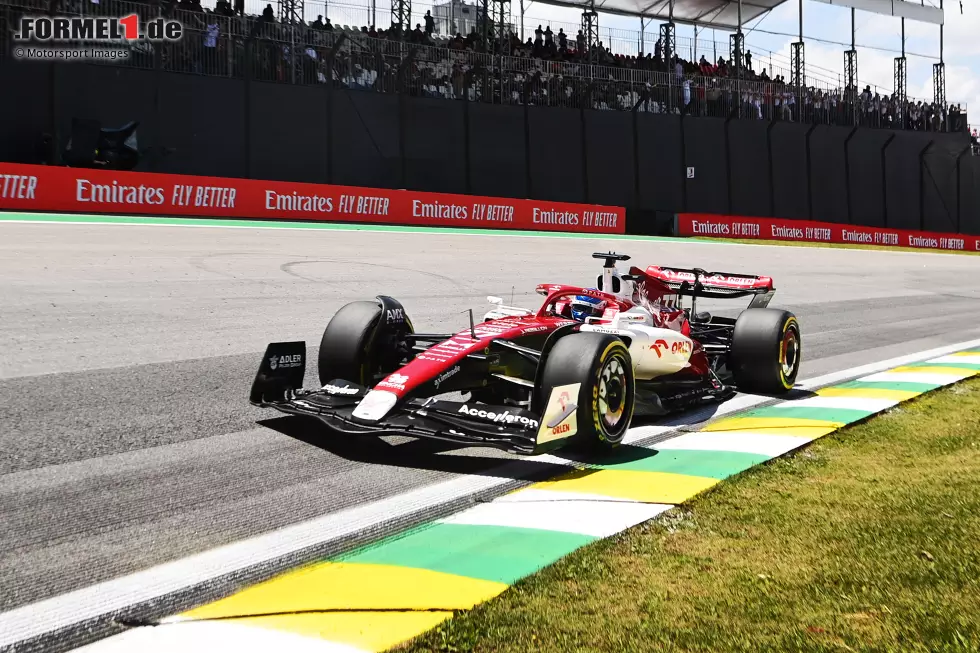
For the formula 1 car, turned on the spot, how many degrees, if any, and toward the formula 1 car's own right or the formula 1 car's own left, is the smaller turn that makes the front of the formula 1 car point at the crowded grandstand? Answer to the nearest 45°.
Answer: approximately 135° to the formula 1 car's own right

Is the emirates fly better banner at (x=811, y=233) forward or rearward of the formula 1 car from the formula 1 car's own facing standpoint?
rearward

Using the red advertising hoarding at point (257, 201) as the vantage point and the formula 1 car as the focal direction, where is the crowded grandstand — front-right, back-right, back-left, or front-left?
back-left

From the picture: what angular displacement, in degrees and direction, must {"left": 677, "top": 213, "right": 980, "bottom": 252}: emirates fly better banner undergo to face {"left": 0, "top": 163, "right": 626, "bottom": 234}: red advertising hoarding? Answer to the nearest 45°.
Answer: approximately 90° to its right

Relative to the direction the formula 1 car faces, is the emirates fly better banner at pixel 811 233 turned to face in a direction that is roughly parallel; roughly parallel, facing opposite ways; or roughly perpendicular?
roughly perpendicular

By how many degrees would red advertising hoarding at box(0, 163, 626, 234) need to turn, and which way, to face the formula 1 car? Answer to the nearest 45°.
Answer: approximately 45° to its right

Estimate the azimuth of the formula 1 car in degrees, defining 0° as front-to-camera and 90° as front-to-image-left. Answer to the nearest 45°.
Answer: approximately 45°

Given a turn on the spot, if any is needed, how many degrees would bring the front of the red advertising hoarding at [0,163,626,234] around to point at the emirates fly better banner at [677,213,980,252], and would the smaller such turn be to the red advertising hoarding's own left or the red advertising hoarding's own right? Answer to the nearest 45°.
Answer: approximately 90° to the red advertising hoarding's own left

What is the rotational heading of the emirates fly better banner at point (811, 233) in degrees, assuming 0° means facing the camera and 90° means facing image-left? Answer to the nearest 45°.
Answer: approximately 315°

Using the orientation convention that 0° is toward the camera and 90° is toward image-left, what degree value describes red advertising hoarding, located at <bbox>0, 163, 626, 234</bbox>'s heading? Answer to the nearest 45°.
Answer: approximately 315°
